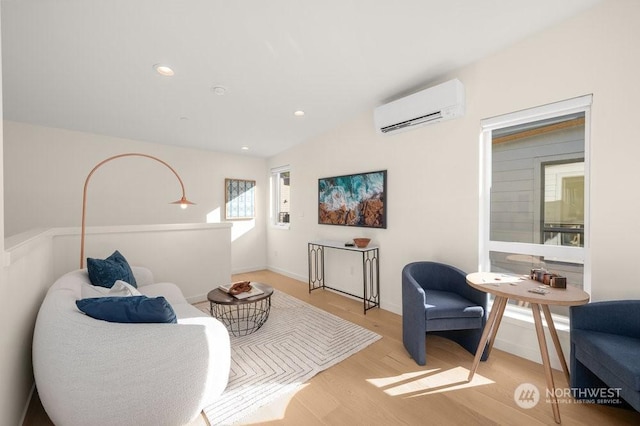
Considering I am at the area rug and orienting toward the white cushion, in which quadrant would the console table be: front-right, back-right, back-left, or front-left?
back-right

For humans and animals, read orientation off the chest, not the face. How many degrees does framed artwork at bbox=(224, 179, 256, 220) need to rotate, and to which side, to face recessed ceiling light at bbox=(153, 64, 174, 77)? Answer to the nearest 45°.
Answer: approximately 45° to its right

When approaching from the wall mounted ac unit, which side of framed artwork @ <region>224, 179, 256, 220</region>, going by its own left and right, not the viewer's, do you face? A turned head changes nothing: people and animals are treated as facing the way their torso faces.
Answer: front

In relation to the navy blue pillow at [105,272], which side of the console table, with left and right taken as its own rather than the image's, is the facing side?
front

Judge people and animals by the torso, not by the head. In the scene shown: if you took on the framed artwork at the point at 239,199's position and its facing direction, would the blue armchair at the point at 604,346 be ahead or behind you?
ahead

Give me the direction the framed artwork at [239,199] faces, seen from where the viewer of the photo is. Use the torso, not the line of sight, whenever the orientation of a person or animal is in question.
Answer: facing the viewer and to the right of the viewer

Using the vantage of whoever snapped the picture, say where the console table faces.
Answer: facing the viewer and to the left of the viewer

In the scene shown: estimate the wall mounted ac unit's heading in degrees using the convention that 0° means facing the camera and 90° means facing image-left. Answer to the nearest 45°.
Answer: approximately 45°

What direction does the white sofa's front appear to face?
to the viewer's right
